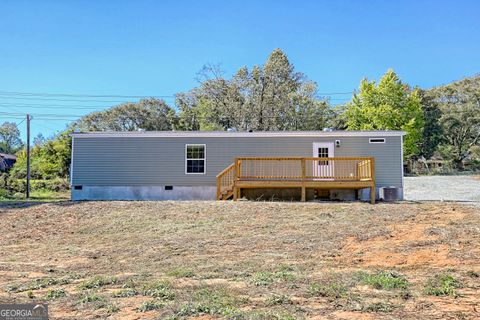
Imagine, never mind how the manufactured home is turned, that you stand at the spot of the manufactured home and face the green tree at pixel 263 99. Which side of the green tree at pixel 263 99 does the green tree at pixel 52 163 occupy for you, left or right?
left

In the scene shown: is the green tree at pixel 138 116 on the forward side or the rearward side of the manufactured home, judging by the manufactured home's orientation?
on the rearward side

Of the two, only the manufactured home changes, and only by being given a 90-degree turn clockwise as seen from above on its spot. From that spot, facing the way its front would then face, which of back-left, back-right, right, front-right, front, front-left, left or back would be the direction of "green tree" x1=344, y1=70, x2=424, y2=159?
back-right

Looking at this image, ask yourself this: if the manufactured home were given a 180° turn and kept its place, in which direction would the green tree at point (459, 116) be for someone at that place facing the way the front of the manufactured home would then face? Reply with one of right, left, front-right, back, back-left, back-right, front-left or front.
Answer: front-right

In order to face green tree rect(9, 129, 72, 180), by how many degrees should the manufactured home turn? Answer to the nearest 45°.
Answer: approximately 135° to its right

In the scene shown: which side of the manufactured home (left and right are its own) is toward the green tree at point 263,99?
back

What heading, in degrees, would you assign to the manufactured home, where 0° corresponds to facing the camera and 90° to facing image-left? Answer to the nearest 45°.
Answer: approximately 0°

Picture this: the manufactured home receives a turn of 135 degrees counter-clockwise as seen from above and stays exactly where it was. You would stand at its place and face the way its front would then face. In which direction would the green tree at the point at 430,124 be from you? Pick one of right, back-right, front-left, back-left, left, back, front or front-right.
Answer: front
